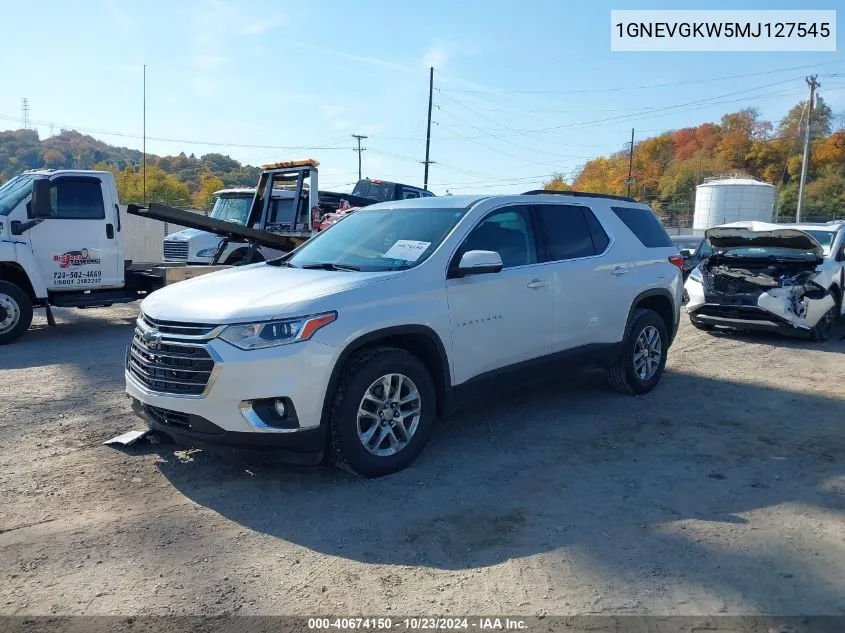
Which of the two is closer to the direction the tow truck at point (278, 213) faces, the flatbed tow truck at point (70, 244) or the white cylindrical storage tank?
the flatbed tow truck

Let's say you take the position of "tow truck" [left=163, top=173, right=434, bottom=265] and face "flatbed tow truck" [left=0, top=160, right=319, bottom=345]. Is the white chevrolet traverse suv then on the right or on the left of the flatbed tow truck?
left

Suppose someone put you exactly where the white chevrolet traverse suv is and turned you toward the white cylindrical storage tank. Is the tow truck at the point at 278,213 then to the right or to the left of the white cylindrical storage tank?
left

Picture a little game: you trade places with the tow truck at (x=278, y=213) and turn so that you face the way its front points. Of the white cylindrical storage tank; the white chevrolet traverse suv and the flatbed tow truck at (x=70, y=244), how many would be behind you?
1

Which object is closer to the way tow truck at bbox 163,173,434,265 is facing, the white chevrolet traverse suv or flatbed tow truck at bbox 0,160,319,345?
the flatbed tow truck

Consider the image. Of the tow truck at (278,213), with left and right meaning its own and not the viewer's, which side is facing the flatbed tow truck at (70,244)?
front

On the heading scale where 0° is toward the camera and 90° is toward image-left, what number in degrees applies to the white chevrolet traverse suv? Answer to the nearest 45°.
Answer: approximately 45°

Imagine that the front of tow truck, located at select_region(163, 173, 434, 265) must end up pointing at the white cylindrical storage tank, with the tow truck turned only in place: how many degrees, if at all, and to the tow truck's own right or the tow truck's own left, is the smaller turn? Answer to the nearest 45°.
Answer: approximately 180°

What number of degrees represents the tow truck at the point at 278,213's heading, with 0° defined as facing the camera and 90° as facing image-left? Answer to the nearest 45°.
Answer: approximately 45°

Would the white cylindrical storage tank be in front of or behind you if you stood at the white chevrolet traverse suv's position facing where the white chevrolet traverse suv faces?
behind

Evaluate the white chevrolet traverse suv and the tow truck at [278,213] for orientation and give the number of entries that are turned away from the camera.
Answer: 0
